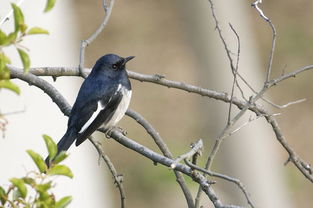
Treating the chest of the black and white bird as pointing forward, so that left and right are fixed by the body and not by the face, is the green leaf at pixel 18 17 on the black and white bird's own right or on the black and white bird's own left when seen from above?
on the black and white bird's own right

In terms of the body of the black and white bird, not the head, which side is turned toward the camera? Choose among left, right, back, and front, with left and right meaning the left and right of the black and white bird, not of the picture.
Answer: right
